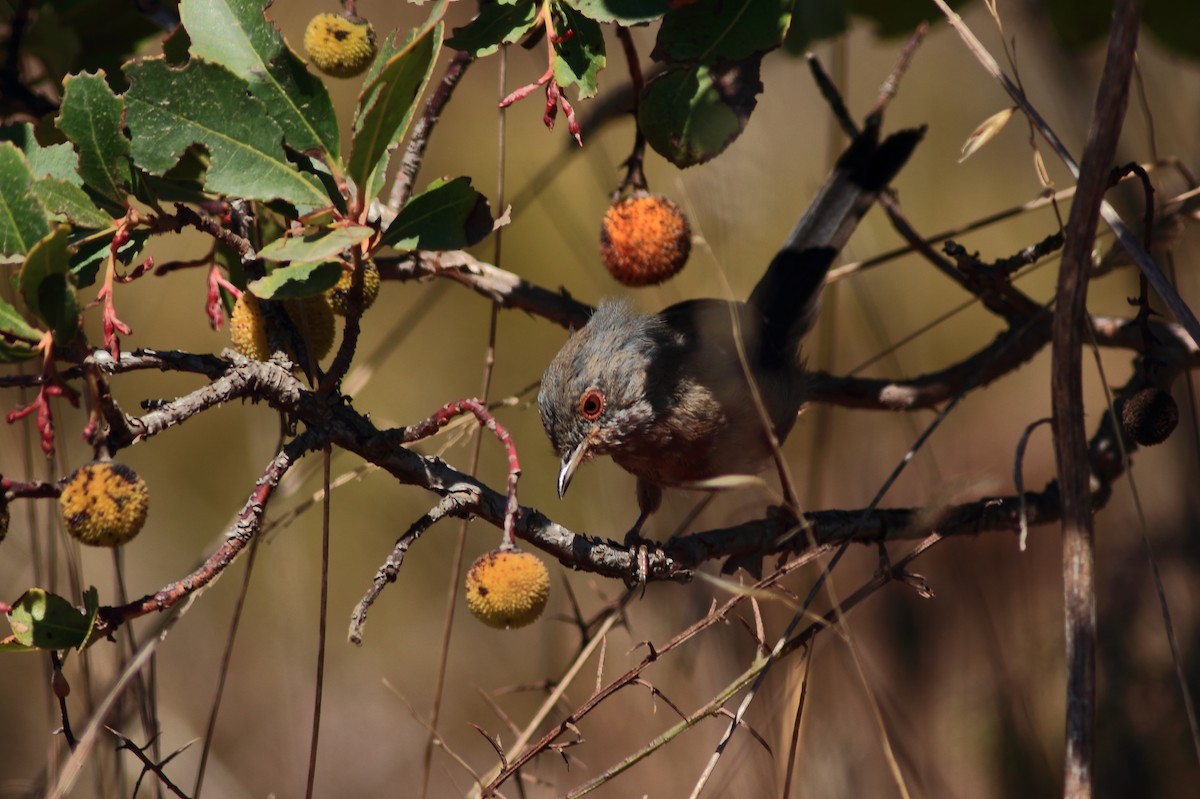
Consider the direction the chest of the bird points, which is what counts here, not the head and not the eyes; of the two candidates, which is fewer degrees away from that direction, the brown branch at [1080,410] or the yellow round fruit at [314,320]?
the yellow round fruit

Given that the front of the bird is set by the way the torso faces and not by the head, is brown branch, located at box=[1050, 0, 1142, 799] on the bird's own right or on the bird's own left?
on the bird's own left

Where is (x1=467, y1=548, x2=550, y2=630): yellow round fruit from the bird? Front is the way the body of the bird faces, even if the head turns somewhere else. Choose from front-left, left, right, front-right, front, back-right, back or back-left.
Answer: front-left

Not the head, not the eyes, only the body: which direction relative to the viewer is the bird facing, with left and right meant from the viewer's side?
facing the viewer and to the left of the viewer

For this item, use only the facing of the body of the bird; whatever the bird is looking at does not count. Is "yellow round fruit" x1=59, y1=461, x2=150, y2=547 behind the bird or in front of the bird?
in front

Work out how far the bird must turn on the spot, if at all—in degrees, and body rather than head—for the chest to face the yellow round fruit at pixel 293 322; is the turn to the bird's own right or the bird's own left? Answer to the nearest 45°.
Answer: approximately 45° to the bird's own right

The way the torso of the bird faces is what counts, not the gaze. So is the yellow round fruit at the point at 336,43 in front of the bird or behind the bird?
in front
